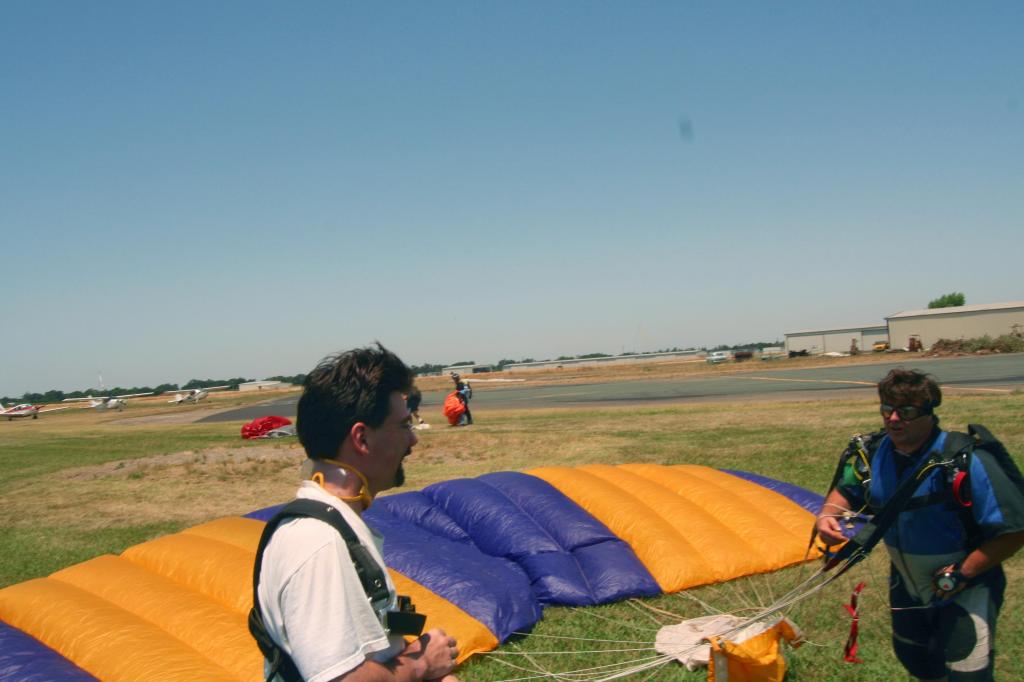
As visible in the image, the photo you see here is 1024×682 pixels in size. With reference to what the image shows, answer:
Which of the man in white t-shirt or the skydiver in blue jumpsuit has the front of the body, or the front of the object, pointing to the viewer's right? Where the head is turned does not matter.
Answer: the man in white t-shirt

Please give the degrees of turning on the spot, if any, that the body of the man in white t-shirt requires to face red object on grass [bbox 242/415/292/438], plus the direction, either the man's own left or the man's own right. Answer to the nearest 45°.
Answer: approximately 90° to the man's own left

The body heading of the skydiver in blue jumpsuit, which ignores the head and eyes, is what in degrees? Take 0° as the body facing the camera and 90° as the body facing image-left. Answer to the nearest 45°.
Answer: approximately 45°

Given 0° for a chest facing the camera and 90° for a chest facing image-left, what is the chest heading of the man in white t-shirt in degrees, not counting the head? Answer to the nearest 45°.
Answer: approximately 270°

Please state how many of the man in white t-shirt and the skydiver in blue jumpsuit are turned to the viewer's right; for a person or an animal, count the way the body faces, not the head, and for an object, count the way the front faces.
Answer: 1

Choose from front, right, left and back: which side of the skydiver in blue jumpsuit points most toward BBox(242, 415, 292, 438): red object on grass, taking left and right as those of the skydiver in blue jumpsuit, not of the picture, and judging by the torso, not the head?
right

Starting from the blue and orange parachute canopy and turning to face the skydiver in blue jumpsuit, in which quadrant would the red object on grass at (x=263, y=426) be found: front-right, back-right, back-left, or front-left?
back-left

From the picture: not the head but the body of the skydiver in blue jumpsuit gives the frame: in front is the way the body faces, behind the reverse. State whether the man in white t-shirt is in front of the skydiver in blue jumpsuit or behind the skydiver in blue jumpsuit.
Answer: in front

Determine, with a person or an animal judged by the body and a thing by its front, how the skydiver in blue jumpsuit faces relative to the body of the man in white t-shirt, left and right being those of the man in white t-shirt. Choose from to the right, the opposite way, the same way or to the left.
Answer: the opposite way

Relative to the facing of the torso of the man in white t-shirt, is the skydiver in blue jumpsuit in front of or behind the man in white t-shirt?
in front

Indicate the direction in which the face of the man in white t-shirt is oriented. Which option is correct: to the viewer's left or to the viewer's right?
to the viewer's right
